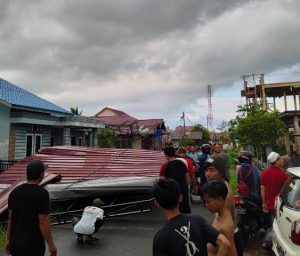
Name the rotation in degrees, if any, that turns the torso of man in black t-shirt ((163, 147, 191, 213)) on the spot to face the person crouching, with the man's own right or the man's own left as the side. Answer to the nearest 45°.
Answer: approximately 45° to the man's own left

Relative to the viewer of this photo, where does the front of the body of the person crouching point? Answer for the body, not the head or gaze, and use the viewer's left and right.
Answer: facing away from the viewer and to the right of the viewer

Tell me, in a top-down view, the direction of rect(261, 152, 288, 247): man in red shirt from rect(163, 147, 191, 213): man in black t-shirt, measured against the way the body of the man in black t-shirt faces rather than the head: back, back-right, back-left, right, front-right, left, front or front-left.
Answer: back-right

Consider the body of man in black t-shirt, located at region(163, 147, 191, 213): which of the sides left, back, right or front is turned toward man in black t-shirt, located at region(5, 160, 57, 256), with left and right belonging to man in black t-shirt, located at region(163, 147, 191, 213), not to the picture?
left

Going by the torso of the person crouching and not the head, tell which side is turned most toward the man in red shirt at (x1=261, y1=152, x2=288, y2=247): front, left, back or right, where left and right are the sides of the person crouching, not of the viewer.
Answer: right

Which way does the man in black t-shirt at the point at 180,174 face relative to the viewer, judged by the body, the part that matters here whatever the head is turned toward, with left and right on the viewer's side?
facing away from the viewer and to the left of the viewer

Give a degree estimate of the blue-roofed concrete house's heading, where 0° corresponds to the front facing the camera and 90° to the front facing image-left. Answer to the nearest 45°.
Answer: approximately 315°
